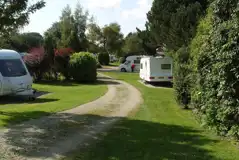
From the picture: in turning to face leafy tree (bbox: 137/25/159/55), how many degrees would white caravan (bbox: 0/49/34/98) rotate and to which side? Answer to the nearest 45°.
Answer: approximately 90° to its left

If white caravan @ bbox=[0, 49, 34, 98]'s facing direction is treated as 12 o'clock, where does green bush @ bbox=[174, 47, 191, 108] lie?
The green bush is roughly at 12 o'clock from the white caravan.

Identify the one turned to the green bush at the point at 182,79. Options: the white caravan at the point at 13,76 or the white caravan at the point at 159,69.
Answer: the white caravan at the point at 13,76
